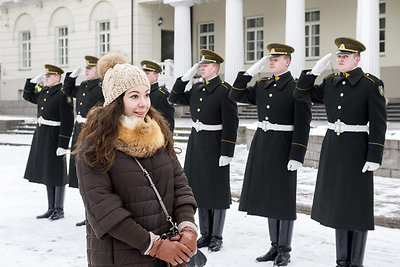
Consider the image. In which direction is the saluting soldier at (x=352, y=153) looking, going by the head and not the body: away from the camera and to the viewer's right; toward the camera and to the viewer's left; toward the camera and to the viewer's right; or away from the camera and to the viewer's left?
toward the camera and to the viewer's left

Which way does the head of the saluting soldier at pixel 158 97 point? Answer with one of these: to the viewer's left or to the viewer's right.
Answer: to the viewer's left

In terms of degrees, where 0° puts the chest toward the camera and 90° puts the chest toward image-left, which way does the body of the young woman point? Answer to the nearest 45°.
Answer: approximately 315°

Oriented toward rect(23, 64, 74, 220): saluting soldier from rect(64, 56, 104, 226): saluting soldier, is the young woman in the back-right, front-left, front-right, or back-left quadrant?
back-left

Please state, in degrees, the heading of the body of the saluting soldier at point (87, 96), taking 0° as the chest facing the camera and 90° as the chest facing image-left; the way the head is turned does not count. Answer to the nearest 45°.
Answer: approximately 45°

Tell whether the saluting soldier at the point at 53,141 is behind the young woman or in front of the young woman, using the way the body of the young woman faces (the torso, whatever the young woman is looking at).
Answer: behind

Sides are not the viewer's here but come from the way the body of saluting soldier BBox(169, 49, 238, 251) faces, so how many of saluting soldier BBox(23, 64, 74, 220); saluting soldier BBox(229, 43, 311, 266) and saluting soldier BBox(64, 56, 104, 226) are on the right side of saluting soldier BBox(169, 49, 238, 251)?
2

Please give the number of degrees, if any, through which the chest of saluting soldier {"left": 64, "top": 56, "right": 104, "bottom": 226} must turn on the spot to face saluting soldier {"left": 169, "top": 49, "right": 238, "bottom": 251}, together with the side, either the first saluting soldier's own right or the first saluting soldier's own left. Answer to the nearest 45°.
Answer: approximately 90° to the first saluting soldier's own left
